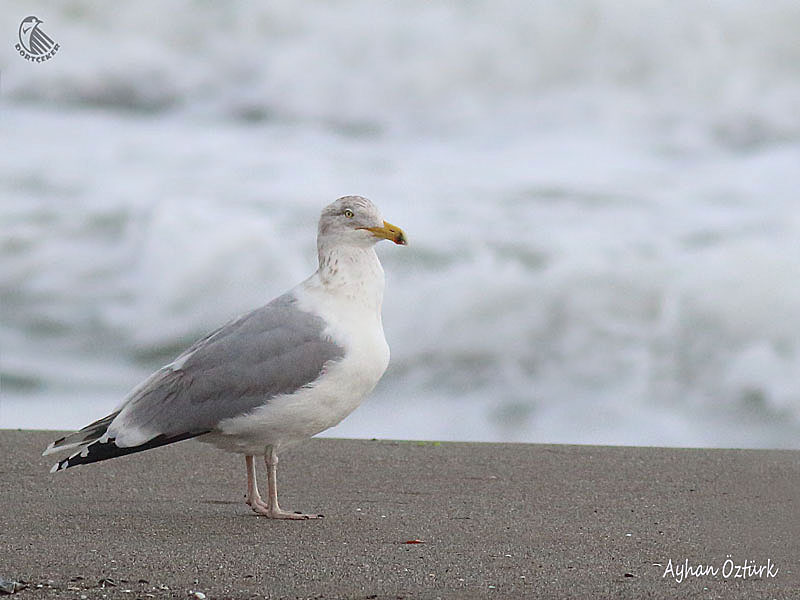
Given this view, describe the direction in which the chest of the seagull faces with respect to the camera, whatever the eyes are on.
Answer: to the viewer's right
